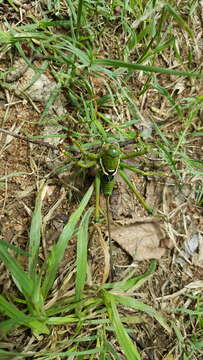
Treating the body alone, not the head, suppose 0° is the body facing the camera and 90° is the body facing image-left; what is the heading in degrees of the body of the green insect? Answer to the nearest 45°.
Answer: approximately 180°
